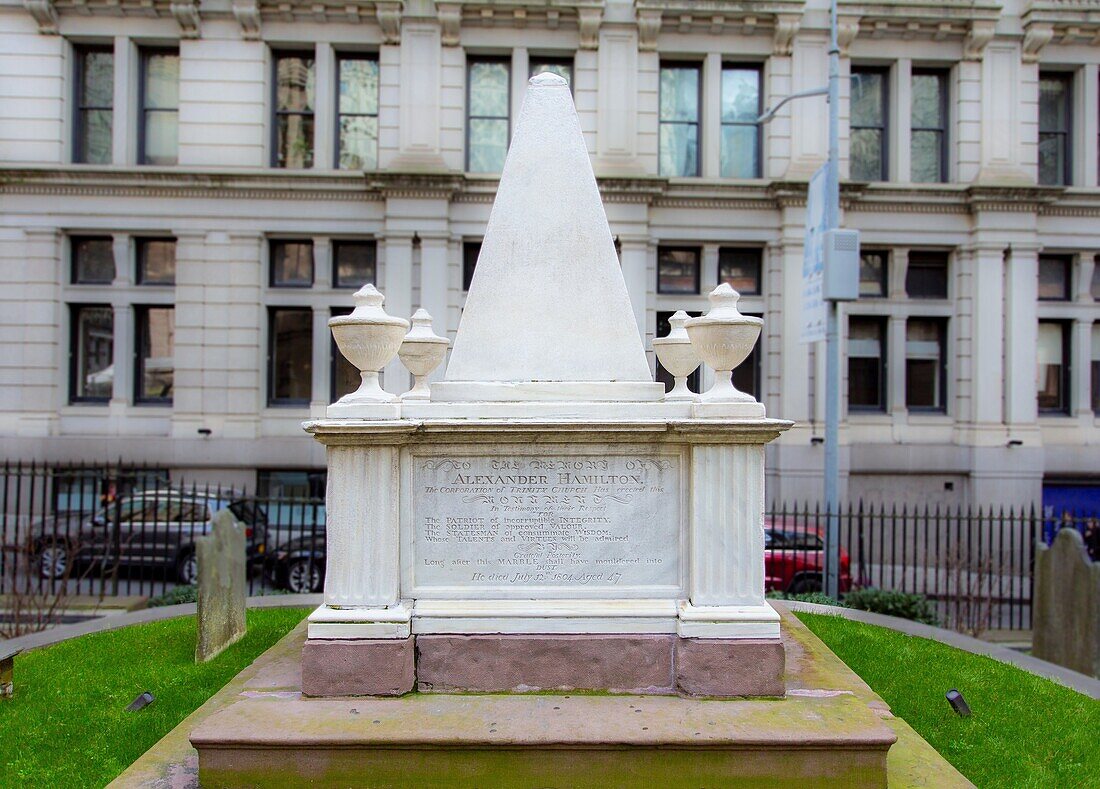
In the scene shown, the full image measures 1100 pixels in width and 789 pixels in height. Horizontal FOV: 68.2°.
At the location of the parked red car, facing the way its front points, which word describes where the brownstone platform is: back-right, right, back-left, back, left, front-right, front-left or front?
left

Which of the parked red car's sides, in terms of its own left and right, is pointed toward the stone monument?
left

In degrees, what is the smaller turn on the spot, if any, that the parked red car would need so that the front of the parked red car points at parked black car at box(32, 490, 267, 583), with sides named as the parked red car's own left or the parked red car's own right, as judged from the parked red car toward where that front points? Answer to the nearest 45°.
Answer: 0° — it already faces it

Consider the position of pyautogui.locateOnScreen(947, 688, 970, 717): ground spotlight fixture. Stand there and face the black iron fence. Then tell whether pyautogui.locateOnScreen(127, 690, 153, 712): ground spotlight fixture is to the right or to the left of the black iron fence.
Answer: left

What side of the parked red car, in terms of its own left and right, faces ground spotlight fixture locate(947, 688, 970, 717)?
left

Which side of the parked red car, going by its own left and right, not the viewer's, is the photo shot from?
left

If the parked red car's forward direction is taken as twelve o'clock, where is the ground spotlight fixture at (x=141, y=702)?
The ground spotlight fixture is roughly at 10 o'clock from the parked red car.

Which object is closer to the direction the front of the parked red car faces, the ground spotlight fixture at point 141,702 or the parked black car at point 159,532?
the parked black car
